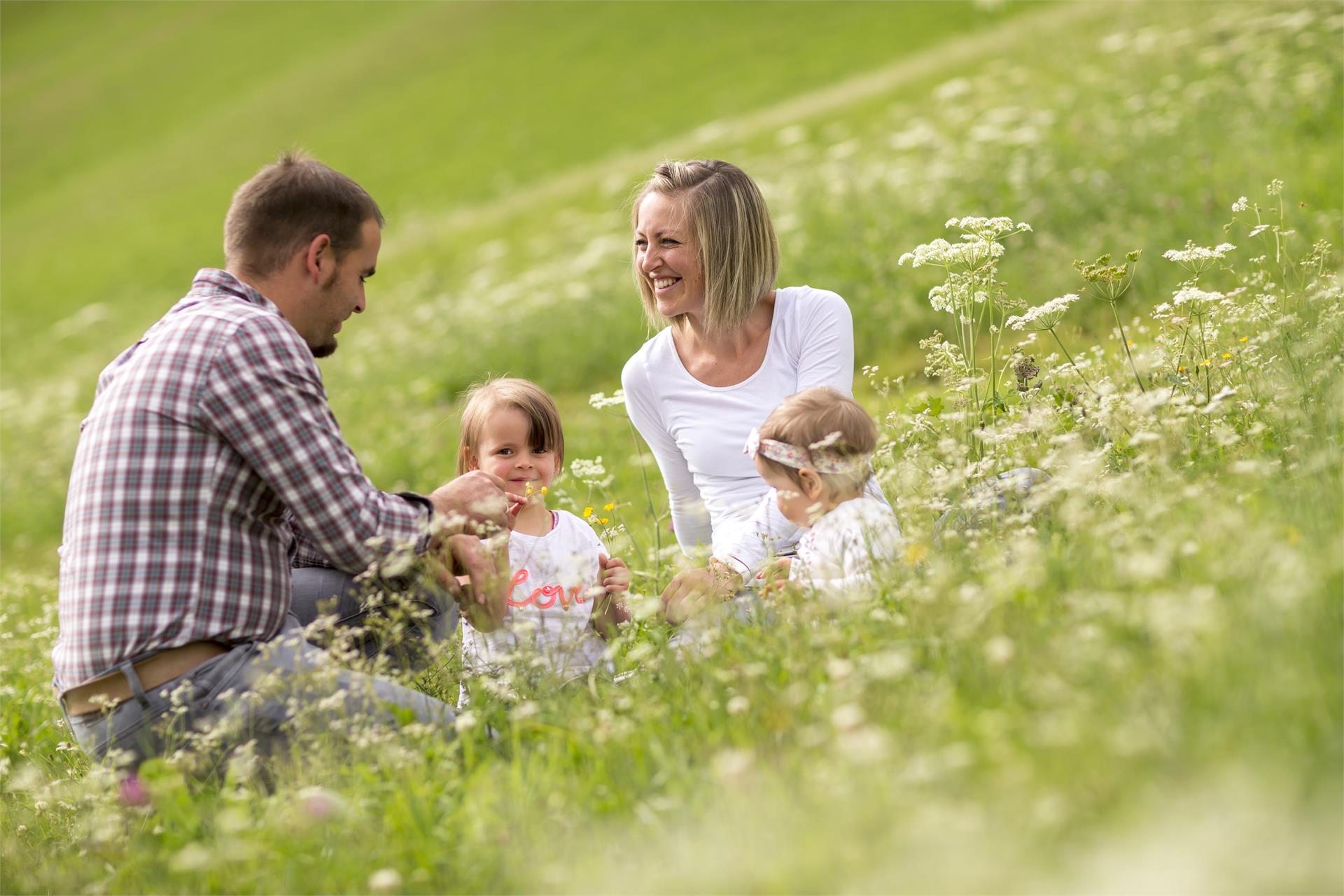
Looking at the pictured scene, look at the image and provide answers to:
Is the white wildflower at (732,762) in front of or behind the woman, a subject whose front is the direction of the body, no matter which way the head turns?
in front

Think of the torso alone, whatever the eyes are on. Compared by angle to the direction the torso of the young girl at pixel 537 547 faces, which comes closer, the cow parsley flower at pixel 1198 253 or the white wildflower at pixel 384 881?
the white wildflower

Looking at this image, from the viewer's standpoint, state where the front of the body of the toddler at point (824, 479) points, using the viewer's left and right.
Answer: facing to the left of the viewer

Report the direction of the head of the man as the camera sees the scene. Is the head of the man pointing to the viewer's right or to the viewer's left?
to the viewer's right

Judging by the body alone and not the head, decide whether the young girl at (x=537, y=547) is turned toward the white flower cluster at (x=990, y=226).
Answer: no

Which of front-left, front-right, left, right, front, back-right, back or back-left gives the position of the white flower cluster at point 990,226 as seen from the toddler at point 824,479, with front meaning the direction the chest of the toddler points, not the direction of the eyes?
back-right

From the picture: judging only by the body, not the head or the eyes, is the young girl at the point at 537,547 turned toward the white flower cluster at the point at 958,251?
no

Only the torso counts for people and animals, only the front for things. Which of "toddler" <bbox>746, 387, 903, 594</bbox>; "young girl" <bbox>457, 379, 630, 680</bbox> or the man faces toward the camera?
the young girl

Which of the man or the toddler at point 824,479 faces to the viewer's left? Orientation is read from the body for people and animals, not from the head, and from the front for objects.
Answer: the toddler

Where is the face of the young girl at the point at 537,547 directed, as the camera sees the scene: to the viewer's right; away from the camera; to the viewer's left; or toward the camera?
toward the camera

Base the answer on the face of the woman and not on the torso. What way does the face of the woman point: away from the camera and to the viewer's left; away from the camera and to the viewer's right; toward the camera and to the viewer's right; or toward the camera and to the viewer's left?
toward the camera and to the viewer's left

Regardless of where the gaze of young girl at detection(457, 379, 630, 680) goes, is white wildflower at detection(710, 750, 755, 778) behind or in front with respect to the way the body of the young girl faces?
in front

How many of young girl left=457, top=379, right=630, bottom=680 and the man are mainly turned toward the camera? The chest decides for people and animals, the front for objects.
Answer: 1

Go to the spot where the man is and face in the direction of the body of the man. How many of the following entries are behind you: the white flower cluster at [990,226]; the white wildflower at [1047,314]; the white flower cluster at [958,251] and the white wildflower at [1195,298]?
0

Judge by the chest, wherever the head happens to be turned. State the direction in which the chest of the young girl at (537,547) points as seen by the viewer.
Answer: toward the camera

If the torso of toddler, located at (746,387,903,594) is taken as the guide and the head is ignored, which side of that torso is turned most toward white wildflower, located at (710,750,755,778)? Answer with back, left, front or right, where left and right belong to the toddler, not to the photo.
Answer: left

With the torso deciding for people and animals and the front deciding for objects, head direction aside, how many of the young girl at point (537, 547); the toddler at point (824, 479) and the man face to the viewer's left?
1
